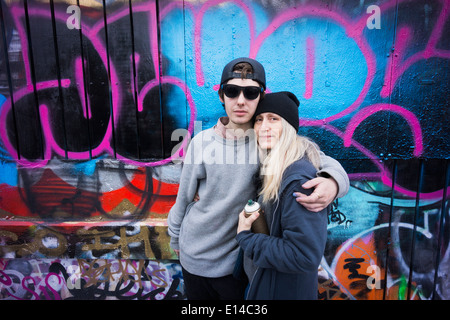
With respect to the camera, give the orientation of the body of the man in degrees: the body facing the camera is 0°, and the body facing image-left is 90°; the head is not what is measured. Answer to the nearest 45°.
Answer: approximately 0°
